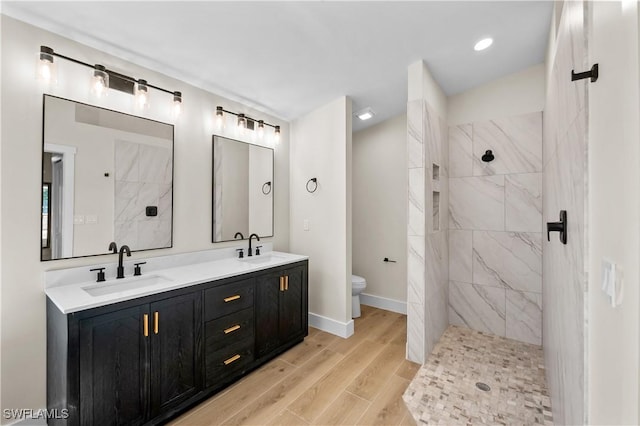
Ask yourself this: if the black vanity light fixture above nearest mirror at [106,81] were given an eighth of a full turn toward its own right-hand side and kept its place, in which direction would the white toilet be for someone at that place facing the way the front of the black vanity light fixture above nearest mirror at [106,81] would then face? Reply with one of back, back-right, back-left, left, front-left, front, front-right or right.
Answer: left

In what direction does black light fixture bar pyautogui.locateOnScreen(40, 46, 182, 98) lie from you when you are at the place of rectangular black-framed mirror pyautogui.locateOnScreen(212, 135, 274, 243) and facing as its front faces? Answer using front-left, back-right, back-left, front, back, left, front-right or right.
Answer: right

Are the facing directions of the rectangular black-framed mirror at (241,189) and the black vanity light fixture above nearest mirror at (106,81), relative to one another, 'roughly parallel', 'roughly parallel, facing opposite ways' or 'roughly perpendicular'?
roughly parallel

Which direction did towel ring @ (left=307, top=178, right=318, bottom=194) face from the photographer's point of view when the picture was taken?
facing the viewer and to the left of the viewer

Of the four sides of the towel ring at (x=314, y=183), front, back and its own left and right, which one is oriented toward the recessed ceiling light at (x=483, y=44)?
left

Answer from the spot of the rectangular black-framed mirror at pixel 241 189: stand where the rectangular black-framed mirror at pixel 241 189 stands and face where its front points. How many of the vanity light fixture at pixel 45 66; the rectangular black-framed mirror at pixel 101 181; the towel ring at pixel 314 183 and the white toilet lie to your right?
2

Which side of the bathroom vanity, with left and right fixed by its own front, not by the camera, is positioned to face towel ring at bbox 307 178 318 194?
left

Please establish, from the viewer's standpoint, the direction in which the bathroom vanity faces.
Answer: facing the viewer and to the right of the viewer

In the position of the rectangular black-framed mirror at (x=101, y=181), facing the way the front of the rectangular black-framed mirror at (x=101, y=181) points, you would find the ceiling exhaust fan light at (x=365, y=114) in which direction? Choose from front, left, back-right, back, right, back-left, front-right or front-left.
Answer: front-left

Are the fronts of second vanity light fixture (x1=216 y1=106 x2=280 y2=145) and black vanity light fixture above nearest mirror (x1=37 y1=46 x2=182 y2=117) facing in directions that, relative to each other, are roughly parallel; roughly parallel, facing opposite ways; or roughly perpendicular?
roughly parallel
